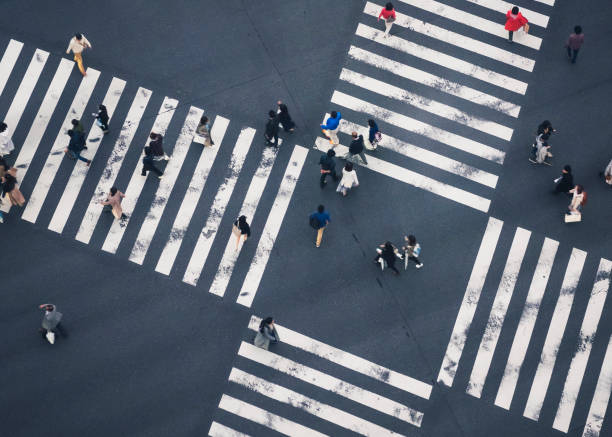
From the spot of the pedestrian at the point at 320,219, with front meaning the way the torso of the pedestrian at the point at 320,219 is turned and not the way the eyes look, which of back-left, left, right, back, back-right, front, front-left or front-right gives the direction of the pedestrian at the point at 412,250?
right

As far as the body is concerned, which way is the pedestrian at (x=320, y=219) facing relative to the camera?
away from the camera
